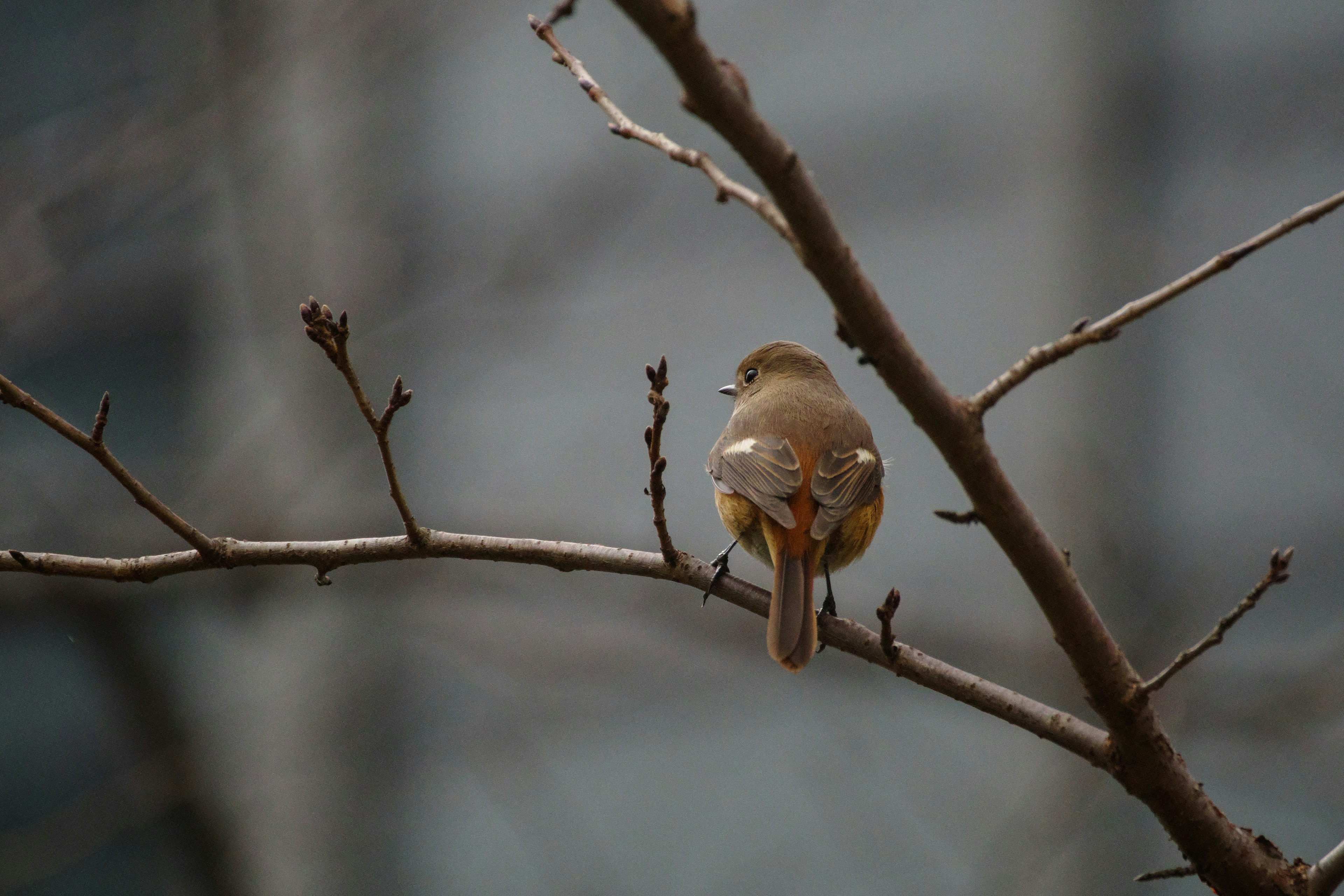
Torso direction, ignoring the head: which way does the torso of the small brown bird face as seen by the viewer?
away from the camera
